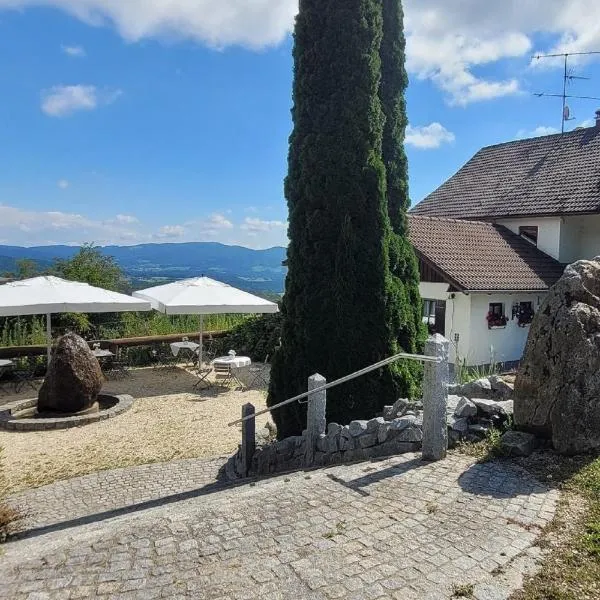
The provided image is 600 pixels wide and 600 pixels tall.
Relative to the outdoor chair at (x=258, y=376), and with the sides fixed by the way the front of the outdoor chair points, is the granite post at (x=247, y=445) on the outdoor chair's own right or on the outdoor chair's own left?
on the outdoor chair's own left

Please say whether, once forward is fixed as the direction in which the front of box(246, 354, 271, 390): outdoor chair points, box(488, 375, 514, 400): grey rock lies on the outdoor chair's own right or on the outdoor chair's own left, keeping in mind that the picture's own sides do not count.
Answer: on the outdoor chair's own left

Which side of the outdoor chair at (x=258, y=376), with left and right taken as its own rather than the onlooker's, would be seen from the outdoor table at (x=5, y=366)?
front

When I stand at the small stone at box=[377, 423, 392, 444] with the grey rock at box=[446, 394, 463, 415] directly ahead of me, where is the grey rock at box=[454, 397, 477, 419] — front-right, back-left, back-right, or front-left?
front-right

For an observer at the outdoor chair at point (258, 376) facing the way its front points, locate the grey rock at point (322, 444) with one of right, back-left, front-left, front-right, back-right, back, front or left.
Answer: left

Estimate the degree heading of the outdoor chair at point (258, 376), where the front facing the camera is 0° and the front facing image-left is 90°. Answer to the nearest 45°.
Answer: approximately 90°

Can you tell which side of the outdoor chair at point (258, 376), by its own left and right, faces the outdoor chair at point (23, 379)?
front

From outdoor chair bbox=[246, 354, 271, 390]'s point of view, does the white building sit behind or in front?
behind

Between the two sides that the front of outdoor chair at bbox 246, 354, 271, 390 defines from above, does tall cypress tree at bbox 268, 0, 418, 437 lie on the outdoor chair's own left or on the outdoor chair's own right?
on the outdoor chair's own left

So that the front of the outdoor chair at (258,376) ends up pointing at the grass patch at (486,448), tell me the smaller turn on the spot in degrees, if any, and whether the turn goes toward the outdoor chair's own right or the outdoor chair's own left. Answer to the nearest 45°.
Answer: approximately 90° to the outdoor chair's own left

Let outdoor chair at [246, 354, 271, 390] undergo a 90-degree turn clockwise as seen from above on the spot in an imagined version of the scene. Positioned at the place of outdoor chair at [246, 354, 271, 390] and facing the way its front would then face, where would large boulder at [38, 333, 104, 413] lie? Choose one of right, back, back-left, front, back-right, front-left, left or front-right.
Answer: back-left

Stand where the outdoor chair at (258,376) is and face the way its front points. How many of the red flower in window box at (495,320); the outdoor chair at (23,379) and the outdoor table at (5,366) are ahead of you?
2

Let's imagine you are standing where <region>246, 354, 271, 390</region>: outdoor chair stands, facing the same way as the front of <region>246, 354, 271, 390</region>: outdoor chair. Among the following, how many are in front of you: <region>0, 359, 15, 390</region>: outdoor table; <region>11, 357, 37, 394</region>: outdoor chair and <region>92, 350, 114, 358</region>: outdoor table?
3

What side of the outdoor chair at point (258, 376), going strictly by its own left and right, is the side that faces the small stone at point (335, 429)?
left

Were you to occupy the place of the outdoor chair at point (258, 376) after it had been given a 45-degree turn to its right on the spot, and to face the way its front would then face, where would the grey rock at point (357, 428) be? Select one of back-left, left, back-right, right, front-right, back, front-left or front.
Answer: back-left
